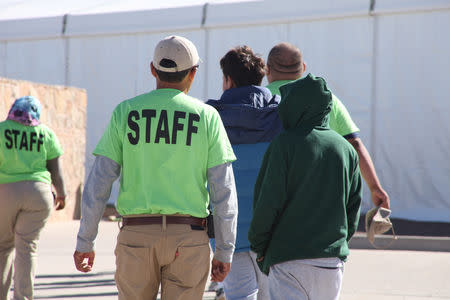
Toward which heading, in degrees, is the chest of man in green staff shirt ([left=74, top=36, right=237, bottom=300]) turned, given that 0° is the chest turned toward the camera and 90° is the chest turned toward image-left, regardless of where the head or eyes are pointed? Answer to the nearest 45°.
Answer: approximately 180°

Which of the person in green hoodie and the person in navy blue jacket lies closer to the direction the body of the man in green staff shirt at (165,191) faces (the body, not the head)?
the person in navy blue jacket

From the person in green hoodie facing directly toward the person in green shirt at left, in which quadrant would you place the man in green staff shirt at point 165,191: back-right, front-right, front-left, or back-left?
front-left

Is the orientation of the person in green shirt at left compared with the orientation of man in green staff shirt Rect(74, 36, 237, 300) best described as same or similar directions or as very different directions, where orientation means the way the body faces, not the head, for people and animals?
same or similar directions

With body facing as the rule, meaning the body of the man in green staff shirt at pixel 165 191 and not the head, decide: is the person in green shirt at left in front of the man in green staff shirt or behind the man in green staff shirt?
in front

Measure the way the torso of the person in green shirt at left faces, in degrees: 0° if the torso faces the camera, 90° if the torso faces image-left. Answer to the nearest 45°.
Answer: approximately 180°

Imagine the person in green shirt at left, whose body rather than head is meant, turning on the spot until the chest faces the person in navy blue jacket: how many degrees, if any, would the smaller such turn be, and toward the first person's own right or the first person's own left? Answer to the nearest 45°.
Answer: approximately 135° to the first person's own right

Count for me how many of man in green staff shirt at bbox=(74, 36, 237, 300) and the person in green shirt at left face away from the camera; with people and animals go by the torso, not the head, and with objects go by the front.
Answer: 2
